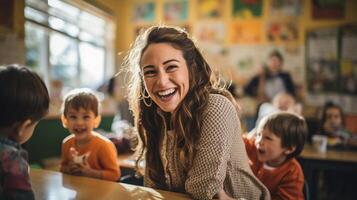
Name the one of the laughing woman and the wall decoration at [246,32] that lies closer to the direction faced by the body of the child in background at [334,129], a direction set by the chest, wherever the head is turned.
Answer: the laughing woman

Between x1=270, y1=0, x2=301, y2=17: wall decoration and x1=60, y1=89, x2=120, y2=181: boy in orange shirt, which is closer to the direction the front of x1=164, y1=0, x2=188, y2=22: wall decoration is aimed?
the boy in orange shirt

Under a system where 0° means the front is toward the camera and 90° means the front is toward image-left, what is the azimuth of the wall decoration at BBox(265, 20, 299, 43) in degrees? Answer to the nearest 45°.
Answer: approximately 0°

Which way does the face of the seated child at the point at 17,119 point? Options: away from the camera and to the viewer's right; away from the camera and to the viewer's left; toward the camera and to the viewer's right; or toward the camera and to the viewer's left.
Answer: away from the camera and to the viewer's right

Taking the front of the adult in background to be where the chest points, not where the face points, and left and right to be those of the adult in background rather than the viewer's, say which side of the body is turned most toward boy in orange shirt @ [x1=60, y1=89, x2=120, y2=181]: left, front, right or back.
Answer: front

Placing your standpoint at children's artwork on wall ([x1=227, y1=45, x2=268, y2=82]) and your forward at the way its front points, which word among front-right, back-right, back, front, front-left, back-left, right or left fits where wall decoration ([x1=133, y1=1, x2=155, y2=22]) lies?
right

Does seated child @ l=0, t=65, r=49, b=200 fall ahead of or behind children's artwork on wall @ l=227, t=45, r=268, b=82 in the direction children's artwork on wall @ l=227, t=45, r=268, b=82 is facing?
ahead

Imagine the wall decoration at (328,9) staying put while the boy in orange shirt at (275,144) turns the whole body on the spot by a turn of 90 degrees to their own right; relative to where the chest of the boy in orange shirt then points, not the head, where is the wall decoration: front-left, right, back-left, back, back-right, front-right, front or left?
front-right

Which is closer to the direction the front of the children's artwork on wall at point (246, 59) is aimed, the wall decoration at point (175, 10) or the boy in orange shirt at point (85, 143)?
the boy in orange shirt

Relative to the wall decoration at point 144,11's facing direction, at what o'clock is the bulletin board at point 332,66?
The bulletin board is roughly at 10 o'clock from the wall decoration.

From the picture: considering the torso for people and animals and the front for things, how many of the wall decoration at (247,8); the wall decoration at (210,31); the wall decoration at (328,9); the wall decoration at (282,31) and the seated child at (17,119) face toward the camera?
4

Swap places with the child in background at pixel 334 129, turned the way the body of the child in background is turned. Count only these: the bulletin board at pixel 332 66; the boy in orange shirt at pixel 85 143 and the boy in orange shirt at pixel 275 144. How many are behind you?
1
